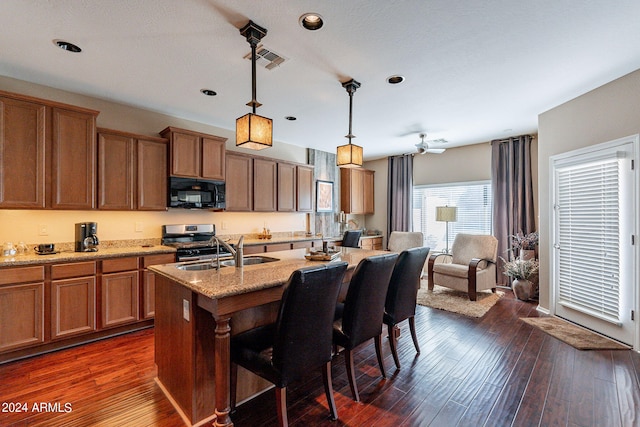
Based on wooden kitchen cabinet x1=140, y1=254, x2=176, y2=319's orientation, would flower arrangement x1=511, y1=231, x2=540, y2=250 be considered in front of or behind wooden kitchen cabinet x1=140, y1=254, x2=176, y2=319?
in front

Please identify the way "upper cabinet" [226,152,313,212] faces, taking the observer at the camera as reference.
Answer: facing the viewer and to the right of the viewer

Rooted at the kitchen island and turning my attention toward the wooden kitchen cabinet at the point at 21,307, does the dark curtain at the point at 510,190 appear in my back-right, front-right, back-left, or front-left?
back-right

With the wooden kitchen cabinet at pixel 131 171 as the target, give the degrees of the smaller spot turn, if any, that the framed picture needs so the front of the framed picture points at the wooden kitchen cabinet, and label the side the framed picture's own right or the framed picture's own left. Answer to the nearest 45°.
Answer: approximately 90° to the framed picture's own right

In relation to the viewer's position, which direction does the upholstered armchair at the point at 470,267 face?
facing the viewer and to the left of the viewer

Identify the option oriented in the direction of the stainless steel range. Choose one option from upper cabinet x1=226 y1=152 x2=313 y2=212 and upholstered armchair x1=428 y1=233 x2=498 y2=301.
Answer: the upholstered armchair

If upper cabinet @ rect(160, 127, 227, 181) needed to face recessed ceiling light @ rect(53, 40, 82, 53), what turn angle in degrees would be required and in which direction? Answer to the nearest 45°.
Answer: approximately 90° to its right

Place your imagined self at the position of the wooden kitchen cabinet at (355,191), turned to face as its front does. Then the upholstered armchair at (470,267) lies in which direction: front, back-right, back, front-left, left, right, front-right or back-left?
front

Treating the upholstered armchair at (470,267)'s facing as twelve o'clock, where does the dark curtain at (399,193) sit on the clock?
The dark curtain is roughly at 3 o'clock from the upholstered armchair.

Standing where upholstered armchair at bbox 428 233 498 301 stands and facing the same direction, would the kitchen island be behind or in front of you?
in front

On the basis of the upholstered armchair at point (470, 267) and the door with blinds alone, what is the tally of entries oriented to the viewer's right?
0

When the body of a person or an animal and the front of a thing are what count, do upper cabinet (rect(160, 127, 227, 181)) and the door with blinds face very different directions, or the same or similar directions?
very different directions

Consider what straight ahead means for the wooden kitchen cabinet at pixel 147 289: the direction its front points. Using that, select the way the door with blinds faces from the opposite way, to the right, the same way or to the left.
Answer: the opposite way

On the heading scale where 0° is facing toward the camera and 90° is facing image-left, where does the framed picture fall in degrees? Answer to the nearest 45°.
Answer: approximately 315°
